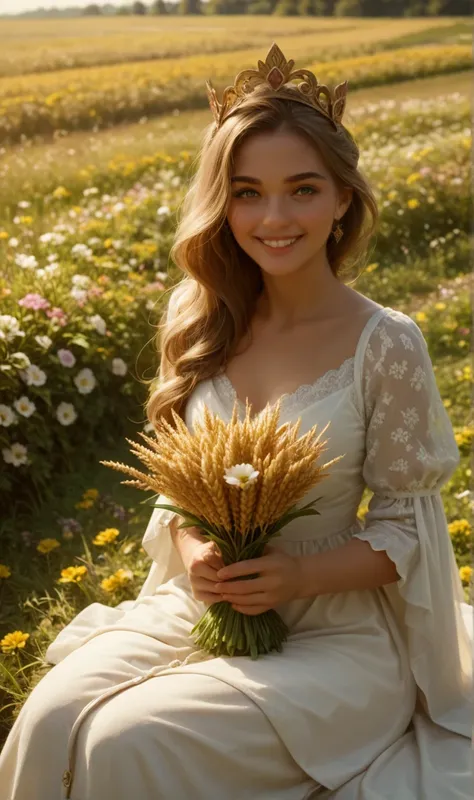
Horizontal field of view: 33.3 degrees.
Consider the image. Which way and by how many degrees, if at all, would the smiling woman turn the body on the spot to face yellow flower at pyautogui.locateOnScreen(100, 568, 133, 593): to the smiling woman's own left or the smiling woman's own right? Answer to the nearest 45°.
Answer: approximately 90° to the smiling woman's own right

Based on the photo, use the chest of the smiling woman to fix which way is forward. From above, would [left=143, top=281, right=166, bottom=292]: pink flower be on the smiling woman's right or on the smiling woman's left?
on the smiling woman's right

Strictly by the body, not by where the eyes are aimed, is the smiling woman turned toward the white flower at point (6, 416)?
no

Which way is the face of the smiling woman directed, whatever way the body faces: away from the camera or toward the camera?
toward the camera

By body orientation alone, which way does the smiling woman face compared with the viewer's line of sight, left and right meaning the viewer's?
facing the viewer and to the left of the viewer

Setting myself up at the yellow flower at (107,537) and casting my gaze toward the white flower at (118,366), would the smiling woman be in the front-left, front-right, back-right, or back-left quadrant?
back-right

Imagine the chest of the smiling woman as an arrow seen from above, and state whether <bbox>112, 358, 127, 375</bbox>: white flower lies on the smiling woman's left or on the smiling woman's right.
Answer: on the smiling woman's right

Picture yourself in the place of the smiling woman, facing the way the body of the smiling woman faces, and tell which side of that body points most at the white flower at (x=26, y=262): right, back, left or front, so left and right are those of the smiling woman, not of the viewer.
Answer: right

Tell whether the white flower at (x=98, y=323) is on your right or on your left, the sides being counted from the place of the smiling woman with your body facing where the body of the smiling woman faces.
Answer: on your right

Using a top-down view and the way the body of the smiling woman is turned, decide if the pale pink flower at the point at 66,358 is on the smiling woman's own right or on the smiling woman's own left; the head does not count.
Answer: on the smiling woman's own right

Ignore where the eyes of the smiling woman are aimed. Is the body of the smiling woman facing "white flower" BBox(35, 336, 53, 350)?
no

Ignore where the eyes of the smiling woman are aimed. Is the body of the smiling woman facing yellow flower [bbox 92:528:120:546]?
no

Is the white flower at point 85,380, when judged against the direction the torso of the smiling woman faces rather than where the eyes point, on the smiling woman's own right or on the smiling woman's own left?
on the smiling woman's own right

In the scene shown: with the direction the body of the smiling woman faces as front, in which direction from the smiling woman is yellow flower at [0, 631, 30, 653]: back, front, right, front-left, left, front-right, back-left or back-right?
right

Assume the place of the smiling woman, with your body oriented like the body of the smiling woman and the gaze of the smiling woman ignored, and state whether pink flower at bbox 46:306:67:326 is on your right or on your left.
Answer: on your right

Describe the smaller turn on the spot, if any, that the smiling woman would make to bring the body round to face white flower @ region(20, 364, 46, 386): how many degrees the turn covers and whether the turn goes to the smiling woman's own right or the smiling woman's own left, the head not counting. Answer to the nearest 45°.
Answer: approximately 90° to the smiling woman's own right

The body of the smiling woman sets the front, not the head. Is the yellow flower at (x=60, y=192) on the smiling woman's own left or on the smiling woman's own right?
on the smiling woman's own right

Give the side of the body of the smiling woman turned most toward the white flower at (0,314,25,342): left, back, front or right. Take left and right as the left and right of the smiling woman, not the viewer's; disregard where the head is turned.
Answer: right
